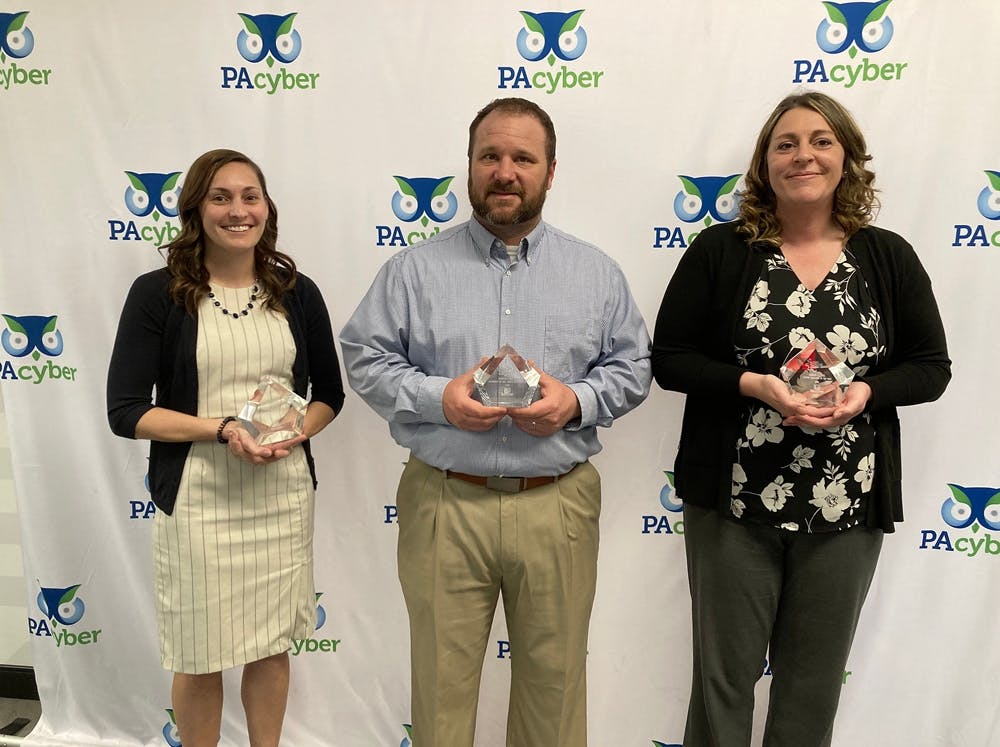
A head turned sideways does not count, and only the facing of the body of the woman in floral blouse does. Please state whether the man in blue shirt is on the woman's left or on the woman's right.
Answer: on the woman's right

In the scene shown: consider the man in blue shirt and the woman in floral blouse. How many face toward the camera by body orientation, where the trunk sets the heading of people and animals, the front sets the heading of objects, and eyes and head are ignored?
2

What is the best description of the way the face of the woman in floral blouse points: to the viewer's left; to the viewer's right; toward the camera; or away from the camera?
toward the camera

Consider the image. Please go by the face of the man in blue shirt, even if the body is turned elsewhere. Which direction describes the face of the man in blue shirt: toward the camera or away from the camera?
toward the camera

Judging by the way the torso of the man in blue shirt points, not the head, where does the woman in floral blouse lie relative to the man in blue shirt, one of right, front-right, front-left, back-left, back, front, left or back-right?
left

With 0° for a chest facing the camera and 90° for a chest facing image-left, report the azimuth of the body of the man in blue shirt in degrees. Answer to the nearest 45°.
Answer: approximately 0°

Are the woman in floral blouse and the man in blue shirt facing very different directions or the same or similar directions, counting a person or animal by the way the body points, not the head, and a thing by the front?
same or similar directions

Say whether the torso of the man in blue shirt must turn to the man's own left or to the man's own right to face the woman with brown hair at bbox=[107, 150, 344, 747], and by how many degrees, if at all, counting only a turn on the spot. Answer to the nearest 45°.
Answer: approximately 90° to the man's own right

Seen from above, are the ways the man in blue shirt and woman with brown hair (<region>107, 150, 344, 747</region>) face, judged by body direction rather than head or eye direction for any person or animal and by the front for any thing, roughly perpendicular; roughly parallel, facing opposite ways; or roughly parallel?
roughly parallel

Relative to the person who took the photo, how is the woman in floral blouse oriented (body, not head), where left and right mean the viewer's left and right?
facing the viewer

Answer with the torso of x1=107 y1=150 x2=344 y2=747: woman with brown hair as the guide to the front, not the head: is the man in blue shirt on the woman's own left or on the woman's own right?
on the woman's own left

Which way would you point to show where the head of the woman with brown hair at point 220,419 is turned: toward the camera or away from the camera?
toward the camera

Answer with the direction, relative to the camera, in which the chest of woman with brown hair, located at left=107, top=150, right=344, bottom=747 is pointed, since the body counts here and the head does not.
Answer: toward the camera
